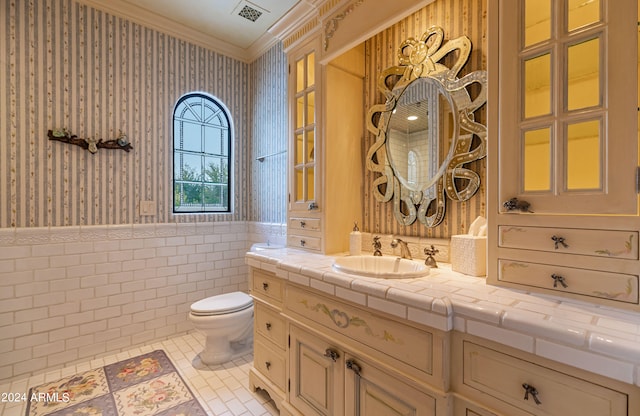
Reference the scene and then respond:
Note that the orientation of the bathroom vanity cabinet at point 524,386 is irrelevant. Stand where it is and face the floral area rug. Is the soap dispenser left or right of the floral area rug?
right

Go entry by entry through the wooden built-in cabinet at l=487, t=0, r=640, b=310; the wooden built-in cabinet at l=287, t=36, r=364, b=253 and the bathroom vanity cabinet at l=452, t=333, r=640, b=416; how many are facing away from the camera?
0

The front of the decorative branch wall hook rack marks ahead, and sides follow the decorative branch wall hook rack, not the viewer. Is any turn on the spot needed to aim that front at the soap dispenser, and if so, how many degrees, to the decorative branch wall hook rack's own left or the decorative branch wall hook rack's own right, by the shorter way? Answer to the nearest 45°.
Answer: approximately 45° to the decorative branch wall hook rack's own left

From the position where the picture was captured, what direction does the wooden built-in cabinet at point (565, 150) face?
facing the viewer and to the left of the viewer

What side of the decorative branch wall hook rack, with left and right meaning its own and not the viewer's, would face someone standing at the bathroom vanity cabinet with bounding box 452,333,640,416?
front

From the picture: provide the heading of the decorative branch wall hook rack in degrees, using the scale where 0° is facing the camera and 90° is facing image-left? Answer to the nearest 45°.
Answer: approximately 0°

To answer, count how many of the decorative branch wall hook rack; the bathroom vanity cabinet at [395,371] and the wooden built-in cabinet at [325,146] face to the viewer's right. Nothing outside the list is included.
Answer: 0

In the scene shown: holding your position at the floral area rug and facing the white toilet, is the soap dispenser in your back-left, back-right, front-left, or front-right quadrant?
front-right

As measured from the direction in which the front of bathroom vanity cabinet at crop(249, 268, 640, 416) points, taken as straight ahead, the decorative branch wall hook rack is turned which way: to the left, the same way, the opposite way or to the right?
to the left
